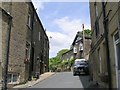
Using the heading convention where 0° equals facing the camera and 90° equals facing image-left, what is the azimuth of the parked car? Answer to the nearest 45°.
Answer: approximately 0°

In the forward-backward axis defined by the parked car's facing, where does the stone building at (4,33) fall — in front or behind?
in front
